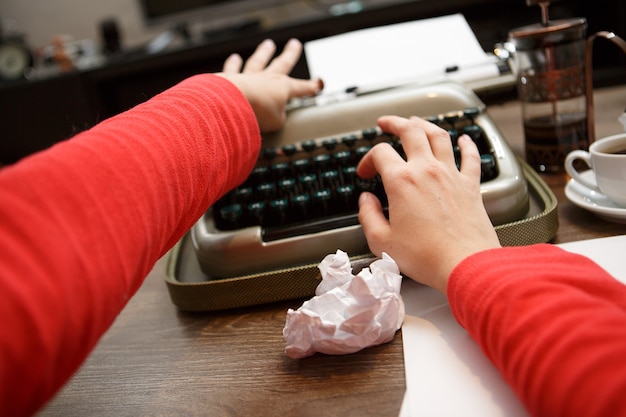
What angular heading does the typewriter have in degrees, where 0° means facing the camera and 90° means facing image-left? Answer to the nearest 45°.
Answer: approximately 0°

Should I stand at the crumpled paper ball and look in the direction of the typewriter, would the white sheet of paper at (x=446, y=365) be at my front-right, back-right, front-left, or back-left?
back-right
